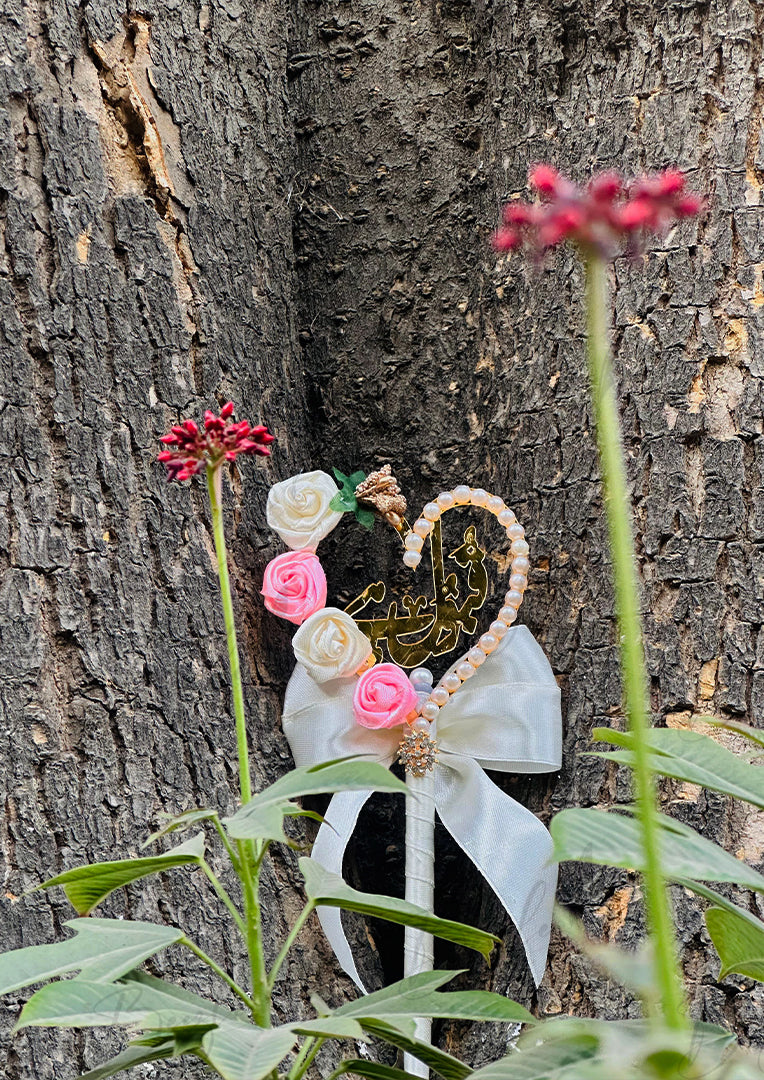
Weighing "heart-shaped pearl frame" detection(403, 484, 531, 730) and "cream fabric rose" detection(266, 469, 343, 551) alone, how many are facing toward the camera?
2

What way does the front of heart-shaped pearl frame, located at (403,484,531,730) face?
toward the camera

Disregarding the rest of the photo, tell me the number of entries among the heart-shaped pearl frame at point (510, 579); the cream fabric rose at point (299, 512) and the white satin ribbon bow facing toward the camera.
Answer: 3

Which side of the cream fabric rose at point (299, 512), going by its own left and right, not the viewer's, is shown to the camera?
front

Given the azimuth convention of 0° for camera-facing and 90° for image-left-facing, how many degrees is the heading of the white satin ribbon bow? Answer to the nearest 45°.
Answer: approximately 0°

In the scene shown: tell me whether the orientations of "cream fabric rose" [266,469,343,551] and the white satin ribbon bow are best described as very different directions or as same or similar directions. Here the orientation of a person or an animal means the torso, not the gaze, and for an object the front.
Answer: same or similar directions

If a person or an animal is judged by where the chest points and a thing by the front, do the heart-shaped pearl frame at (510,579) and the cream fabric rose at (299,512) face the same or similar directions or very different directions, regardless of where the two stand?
same or similar directions
